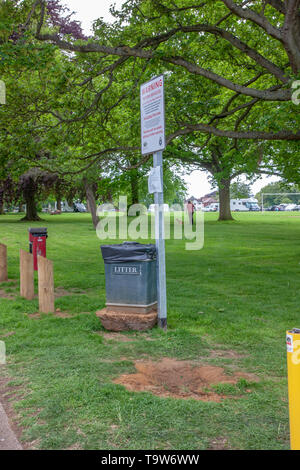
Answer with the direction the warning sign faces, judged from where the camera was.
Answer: facing the viewer and to the left of the viewer

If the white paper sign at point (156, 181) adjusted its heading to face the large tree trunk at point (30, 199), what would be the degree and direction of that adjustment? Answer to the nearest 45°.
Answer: approximately 135° to its right

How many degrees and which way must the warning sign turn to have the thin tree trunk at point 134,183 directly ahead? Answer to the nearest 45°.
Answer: approximately 135° to its right

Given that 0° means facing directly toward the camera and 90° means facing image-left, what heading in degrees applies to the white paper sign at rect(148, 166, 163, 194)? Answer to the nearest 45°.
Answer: approximately 45°

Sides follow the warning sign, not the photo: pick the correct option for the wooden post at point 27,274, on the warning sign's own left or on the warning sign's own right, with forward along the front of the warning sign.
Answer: on the warning sign's own right

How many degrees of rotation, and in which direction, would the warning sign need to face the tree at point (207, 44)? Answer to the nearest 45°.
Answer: approximately 135° to its right

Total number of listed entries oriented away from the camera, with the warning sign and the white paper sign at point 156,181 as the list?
0

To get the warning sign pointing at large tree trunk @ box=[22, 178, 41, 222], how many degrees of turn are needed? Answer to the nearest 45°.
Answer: approximately 135° to its right

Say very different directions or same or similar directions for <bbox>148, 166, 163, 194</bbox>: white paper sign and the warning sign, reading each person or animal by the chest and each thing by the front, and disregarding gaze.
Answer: same or similar directions
